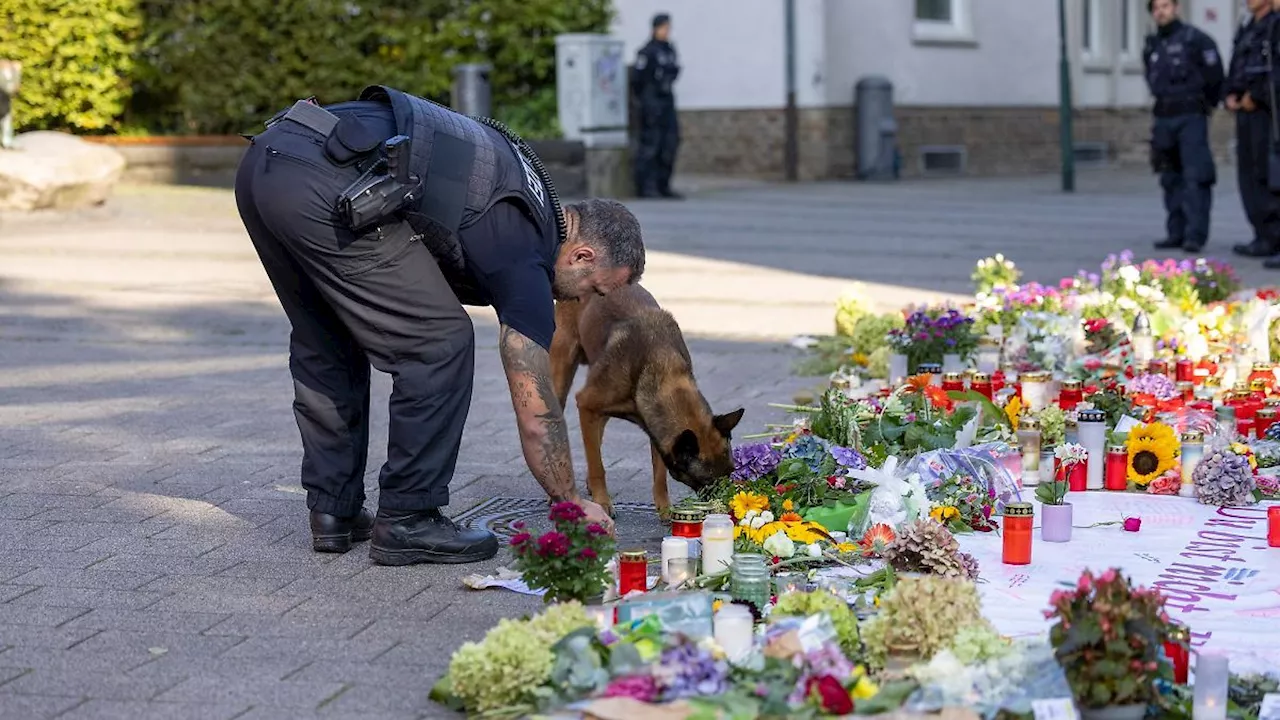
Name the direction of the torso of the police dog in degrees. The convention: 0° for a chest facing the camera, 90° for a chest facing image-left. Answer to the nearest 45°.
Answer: approximately 315°

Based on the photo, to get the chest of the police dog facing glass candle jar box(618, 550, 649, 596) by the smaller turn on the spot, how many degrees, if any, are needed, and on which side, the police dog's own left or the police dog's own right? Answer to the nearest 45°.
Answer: approximately 45° to the police dog's own right

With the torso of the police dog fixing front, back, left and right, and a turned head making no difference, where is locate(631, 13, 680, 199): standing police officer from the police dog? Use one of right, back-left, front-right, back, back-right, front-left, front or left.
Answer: back-left

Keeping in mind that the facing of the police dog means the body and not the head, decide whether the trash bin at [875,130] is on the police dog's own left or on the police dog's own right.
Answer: on the police dog's own left

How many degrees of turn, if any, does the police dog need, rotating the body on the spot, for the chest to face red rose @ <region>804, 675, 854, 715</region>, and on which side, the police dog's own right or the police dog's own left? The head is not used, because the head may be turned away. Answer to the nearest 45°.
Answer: approximately 45° to the police dog's own right
